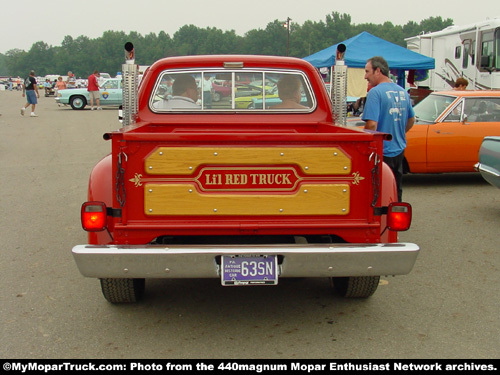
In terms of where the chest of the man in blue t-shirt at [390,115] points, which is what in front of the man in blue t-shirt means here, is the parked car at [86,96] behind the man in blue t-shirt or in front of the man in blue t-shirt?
in front

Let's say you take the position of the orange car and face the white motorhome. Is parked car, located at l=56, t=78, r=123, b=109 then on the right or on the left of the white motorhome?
left

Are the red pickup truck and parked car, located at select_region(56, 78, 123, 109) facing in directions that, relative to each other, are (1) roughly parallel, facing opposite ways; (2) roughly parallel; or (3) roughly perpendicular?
roughly perpendicular

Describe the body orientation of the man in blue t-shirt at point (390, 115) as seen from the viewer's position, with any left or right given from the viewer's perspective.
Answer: facing away from the viewer and to the left of the viewer

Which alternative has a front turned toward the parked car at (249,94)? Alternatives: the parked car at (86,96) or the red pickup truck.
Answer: the red pickup truck

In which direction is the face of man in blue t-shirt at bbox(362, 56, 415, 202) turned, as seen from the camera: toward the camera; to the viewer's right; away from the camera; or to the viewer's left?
to the viewer's left

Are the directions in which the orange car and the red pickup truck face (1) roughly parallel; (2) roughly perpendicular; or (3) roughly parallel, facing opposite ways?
roughly perpendicular

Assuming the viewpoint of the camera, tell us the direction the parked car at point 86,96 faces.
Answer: facing to the left of the viewer

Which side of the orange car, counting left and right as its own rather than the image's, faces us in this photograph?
left

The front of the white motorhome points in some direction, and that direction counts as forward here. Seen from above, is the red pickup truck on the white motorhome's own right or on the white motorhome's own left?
on the white motorhome's own right

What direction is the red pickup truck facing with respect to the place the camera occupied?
facing away from the viewer

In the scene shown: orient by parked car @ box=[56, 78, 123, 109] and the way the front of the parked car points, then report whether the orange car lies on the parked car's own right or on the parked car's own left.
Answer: on the parked car's own left

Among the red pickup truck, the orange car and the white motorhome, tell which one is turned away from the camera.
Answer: the red pickup truck

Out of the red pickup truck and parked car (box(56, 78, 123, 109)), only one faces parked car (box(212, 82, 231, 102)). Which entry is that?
the red pickup truck
